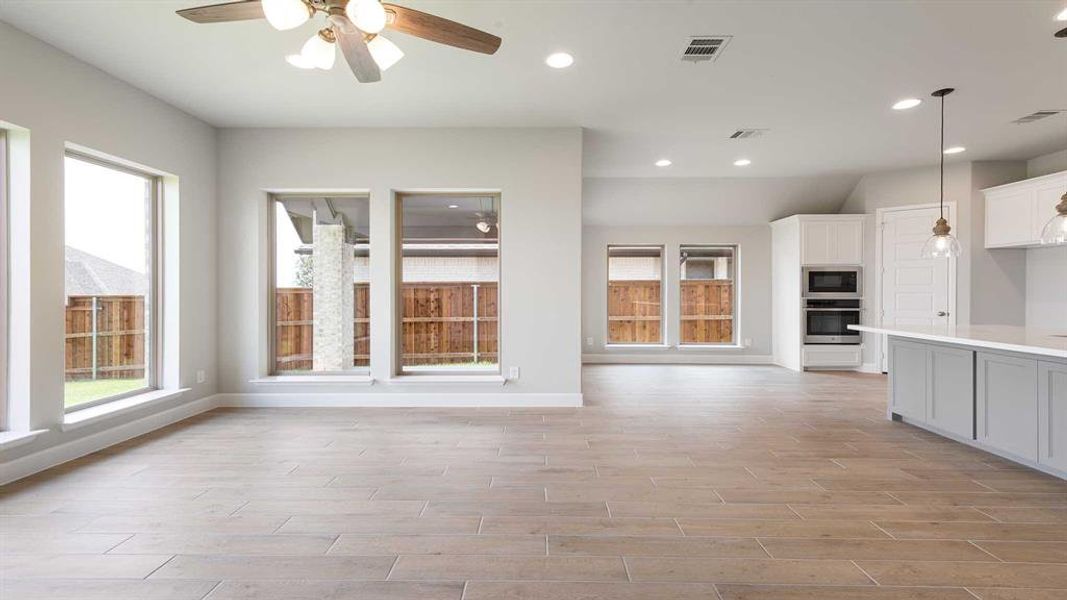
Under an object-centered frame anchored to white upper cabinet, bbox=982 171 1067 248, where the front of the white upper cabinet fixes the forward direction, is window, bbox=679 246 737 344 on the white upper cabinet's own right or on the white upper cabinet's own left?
on the white upper cabinet's own right

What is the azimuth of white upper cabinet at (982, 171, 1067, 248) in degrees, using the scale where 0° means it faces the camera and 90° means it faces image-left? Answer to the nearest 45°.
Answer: approximately 45°
